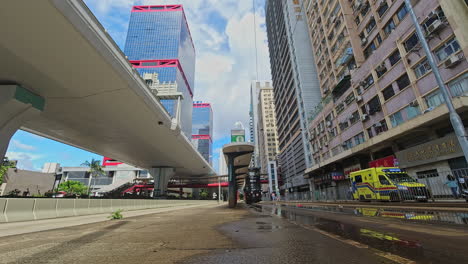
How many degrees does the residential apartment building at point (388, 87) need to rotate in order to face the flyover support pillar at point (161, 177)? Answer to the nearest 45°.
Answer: approximately 45° to its right

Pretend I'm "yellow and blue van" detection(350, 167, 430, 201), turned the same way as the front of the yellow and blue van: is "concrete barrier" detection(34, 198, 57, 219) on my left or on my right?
on my right

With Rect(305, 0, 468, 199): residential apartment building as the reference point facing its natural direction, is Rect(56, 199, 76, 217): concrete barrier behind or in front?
in front

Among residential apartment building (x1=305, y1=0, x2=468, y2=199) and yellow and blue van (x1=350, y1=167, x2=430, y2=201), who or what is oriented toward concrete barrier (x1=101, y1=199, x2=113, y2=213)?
the residential apartment building

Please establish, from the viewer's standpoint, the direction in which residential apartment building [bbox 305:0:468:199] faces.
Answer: facing the viewer and to the left of the viewer

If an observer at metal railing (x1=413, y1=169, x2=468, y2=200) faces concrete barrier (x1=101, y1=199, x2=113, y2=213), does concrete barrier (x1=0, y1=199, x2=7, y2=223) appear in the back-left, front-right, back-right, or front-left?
front-left

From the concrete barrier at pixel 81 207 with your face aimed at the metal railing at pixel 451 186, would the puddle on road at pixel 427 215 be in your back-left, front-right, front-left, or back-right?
front-right
